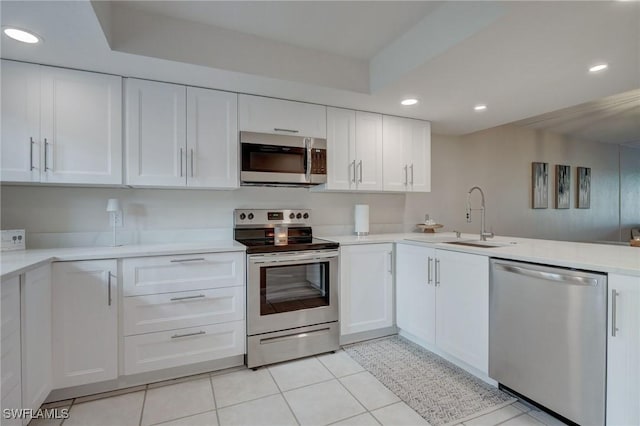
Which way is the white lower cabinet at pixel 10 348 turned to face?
to the viewer's right

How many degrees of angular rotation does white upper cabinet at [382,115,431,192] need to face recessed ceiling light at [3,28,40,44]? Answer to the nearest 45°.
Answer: approximately 90° to its right

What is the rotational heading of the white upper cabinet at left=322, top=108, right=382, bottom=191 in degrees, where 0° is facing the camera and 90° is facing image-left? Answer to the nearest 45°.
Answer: approximately 315°

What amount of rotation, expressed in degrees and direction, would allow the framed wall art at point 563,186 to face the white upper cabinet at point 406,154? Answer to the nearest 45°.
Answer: approximately 45° to its right

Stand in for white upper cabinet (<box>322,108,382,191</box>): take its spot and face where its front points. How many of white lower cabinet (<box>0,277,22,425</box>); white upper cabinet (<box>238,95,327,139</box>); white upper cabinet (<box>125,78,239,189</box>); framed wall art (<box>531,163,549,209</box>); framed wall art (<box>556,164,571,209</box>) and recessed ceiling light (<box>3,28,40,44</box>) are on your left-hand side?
2

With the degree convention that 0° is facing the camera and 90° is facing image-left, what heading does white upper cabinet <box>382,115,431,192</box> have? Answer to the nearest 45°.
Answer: approximately 315°

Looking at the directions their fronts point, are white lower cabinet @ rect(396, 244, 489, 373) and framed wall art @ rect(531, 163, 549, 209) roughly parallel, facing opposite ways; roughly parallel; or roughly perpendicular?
roughly perpendicular

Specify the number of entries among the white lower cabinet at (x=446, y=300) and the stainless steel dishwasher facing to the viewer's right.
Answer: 0

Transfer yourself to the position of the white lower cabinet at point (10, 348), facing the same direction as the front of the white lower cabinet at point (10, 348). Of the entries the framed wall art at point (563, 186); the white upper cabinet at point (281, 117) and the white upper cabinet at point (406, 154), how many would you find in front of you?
3

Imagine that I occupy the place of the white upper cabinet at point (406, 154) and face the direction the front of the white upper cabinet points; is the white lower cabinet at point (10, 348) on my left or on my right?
on my right

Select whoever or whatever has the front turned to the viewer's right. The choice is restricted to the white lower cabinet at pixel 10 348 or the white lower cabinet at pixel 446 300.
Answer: the white lower cabinet at pixel 10 348

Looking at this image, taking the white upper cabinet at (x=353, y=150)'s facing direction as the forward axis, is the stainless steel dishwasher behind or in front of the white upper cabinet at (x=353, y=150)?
in front
